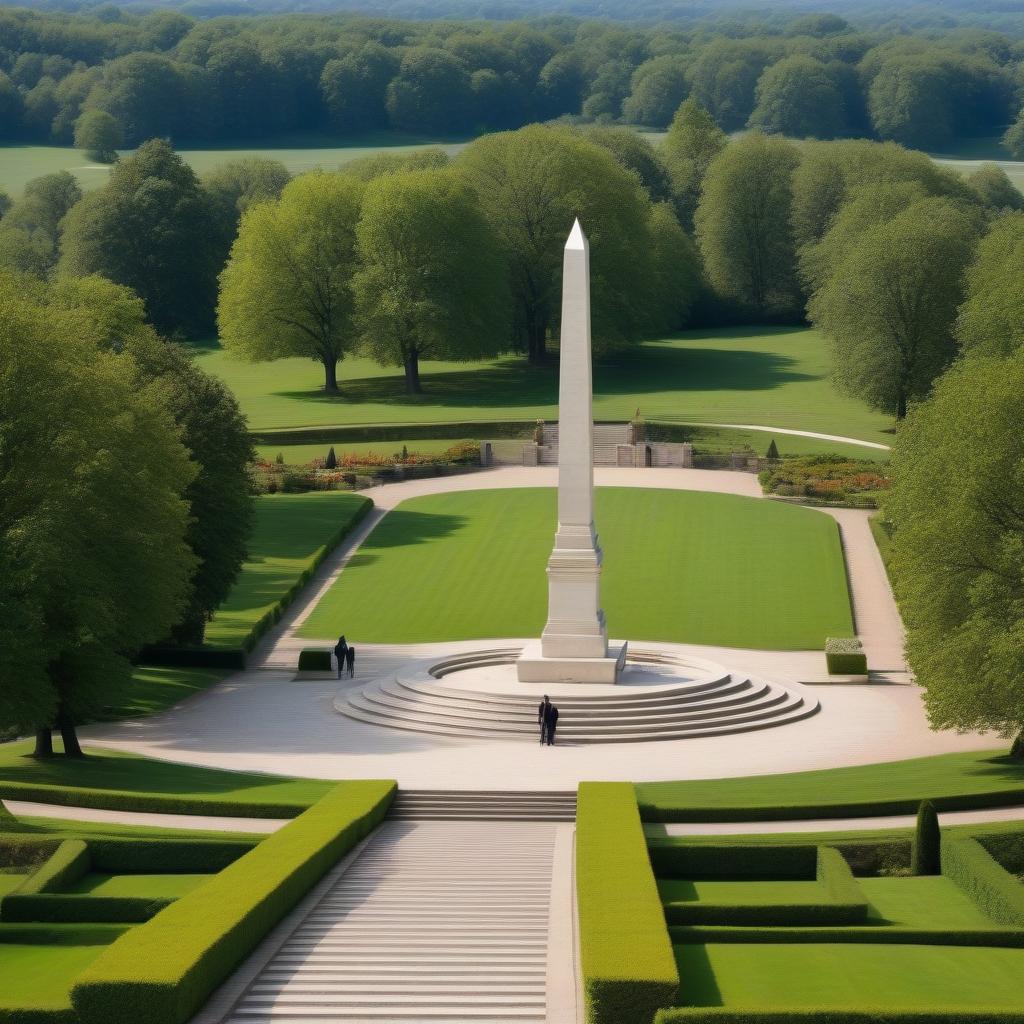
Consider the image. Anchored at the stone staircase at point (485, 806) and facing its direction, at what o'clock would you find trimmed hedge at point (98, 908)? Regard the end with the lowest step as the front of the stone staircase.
The trimmed hedge is roughly at 1 o'clock from the stone staircase.

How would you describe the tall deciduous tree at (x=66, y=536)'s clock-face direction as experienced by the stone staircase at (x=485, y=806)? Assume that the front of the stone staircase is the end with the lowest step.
The tall deciduous tree is roughly at 4 o'clock from the stone staircase.

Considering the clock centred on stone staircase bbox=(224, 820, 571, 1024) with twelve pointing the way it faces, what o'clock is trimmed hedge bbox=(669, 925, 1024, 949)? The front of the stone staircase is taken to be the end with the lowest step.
The trimmed hedge is roughly at 9 o'clock from the stone staircase.

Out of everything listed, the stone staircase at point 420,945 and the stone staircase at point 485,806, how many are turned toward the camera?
2

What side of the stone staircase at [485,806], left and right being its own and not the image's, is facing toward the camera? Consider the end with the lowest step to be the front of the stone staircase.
front

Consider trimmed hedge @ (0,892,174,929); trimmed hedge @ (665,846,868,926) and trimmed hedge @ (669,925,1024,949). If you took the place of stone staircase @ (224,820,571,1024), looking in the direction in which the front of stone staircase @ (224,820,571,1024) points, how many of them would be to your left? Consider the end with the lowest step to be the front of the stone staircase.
2

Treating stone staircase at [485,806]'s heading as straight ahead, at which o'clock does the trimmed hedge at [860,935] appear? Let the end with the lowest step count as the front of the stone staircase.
The trimmed hedge is roughly at 11 o'clock from the stone staircase.

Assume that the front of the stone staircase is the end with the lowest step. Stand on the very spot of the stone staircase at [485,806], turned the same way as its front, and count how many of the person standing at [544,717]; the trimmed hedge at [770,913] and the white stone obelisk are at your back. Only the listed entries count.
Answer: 2

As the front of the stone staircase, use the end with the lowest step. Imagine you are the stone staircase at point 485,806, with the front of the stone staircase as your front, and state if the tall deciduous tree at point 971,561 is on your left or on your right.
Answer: on your left

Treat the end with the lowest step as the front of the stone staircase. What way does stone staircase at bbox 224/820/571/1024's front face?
toward the camera

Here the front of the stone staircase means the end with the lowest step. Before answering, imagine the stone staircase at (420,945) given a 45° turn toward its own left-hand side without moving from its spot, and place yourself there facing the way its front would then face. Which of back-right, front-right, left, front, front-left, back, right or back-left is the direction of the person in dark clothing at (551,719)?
back-left

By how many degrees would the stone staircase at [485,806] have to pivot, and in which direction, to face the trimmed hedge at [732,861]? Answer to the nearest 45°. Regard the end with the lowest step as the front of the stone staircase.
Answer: approximately 45° to its left
